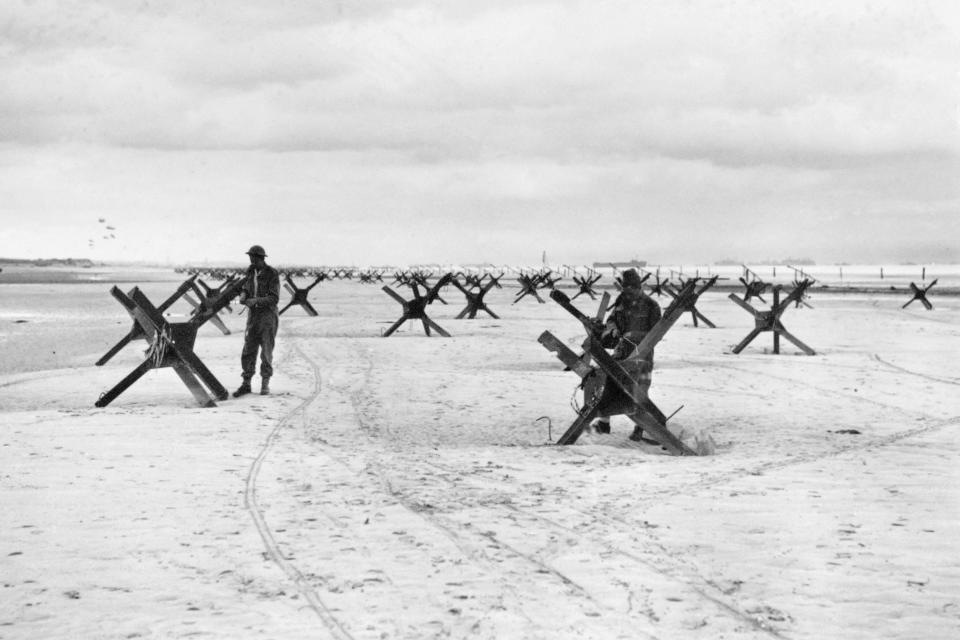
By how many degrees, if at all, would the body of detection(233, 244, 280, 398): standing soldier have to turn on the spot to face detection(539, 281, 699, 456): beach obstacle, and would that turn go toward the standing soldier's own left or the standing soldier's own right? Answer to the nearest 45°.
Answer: approximately 90° to the standing soldier's own left

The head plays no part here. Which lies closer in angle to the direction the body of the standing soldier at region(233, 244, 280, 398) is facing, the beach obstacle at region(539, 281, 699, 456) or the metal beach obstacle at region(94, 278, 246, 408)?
the metal beach obstacle

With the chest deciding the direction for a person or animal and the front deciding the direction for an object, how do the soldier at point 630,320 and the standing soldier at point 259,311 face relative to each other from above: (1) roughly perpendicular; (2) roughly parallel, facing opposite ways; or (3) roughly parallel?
roughly parallel

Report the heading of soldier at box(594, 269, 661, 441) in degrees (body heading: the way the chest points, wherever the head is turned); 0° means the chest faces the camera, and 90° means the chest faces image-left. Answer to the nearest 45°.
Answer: approximately 45°

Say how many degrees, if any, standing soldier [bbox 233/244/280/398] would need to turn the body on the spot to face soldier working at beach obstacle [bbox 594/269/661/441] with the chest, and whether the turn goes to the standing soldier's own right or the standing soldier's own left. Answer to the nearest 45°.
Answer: approximately 90° to the standing soldier's own left

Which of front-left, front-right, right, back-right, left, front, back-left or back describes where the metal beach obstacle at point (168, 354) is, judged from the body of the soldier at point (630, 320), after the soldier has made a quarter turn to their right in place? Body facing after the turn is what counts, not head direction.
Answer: front-left

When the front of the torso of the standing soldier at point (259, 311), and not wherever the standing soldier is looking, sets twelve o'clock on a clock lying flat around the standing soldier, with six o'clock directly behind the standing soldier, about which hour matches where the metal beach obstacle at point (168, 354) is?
The metal beach obstacle is roughly at 12 o'clock from the standing soldier.

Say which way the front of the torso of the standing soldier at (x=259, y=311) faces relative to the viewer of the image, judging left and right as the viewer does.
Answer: facing the viewer and to the left of the viewer

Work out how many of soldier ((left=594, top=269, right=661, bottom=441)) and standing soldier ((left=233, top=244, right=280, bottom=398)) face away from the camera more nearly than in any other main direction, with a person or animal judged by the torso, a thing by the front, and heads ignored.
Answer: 0
